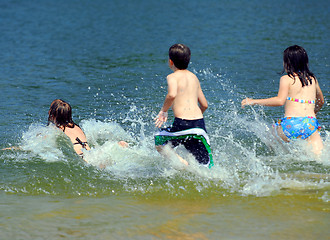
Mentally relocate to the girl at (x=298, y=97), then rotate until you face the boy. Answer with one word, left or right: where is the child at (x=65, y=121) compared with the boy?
right

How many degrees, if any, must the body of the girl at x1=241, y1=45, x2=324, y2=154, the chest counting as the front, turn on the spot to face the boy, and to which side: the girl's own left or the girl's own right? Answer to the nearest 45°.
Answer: approximately 90° to the girl's own left

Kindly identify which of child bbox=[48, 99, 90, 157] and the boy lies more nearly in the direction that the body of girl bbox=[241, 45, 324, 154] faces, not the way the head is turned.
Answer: the child

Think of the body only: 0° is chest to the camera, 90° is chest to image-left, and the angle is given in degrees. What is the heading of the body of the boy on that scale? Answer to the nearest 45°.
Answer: approximately 135°

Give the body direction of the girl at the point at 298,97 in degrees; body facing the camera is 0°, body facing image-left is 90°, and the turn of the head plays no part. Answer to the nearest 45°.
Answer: approximately 135°

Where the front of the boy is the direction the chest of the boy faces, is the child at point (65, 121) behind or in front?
in front

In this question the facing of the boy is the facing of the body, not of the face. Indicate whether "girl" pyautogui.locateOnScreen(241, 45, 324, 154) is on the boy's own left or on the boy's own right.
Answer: on the boy's own right

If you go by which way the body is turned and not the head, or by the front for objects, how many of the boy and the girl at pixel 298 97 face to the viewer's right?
0
